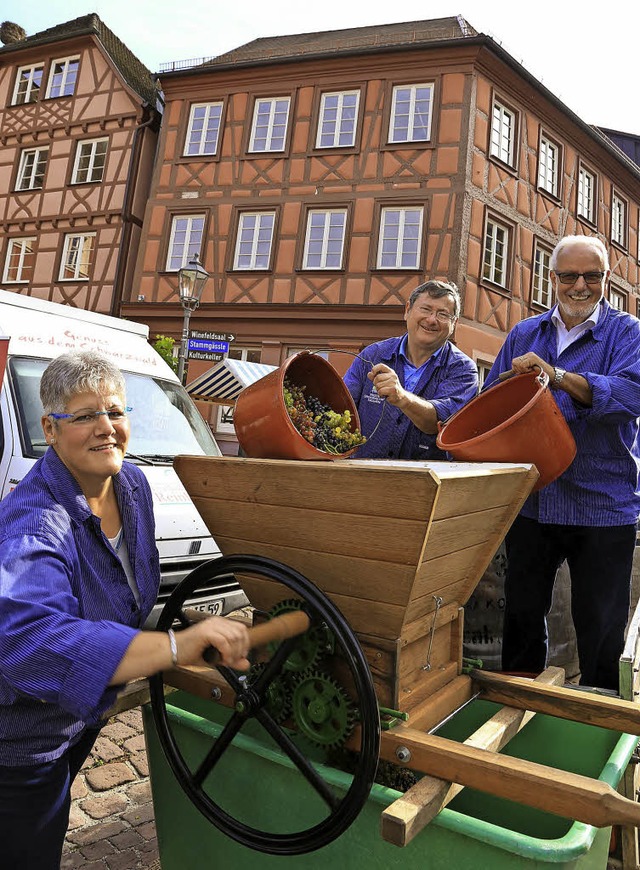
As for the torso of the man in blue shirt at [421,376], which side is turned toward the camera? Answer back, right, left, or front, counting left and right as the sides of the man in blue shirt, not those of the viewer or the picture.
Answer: front

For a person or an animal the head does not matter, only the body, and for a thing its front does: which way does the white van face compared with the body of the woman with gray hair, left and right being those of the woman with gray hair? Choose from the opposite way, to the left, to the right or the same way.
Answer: the same way

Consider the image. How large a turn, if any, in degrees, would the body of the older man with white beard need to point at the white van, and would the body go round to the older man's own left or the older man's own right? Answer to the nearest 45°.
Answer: approximately 90° to the older man's own right

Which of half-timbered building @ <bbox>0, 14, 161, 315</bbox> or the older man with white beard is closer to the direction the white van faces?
the older man with white beard

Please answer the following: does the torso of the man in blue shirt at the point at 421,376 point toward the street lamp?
no

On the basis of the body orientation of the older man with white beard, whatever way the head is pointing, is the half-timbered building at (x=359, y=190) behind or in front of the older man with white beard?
behind

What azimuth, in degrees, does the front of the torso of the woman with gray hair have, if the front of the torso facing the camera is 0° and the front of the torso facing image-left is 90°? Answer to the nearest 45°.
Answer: approximately 315°

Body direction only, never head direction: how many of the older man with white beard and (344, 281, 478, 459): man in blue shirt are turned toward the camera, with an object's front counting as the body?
2

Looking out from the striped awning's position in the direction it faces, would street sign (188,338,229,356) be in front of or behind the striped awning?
in front

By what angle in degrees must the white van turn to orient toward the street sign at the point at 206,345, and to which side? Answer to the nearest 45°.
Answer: approximately 135° to its left

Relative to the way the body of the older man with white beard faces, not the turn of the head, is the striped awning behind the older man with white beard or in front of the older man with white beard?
behind

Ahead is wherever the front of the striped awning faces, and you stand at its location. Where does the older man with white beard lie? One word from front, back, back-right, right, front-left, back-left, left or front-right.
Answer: front-left

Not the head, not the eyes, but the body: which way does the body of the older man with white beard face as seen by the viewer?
toward the camera

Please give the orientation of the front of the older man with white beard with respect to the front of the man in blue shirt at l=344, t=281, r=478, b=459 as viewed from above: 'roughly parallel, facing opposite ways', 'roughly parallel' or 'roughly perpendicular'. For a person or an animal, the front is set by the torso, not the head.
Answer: roughly parallel

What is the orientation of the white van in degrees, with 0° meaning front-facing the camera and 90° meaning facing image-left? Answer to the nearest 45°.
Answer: approximately 315°

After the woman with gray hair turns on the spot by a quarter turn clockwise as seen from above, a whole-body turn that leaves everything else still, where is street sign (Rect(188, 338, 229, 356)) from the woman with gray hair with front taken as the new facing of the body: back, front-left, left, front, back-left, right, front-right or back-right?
back-right

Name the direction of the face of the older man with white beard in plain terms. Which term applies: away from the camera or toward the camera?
toward the camera
